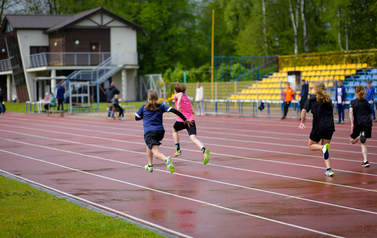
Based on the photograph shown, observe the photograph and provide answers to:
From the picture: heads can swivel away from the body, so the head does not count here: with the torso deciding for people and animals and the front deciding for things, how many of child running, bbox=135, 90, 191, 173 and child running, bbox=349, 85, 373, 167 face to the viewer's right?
0

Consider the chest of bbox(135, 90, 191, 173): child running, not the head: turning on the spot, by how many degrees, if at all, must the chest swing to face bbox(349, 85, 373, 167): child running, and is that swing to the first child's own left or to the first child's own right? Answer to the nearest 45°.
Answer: approximately 135° to the first child's own right

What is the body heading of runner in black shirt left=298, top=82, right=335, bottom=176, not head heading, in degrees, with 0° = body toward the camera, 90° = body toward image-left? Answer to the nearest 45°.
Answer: approximately 135°

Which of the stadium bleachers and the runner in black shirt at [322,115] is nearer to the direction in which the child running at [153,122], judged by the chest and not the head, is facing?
the stadium bleachers

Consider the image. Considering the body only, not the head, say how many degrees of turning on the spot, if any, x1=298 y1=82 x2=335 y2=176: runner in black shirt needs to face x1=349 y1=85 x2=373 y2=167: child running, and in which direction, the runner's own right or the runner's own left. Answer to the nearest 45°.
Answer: approximately 90° to the runner's own right

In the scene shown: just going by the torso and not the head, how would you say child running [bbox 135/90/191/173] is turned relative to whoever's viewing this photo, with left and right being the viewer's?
facing away from the viewer and to the left of the viewer

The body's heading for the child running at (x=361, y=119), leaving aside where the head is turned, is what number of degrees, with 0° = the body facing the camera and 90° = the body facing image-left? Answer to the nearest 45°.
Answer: approximately 135°

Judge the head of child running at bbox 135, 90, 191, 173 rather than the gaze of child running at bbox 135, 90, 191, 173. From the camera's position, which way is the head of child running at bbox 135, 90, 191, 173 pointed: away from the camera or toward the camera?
away from the camera

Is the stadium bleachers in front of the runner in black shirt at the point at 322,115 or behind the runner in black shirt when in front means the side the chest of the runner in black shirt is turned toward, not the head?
in front

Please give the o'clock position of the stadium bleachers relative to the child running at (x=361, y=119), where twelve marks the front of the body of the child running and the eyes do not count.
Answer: The stadium bleachers is roughly at 1 o'clock from the child running.

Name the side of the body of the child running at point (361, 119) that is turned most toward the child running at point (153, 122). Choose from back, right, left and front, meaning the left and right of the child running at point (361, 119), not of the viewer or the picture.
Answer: left

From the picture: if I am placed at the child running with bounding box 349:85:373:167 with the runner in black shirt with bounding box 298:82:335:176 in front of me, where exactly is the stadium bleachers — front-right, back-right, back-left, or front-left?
back-right
